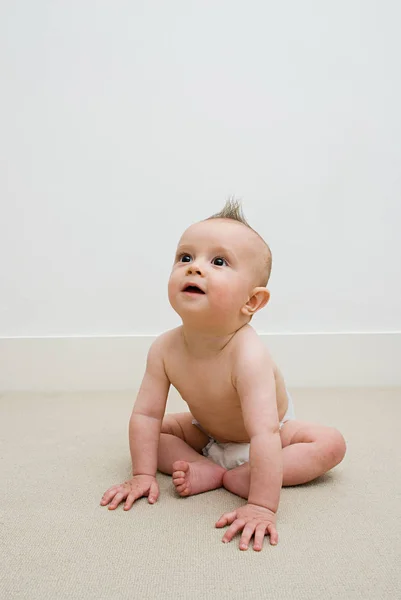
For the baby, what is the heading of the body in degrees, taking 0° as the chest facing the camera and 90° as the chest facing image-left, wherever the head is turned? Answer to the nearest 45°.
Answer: approximately 45°
